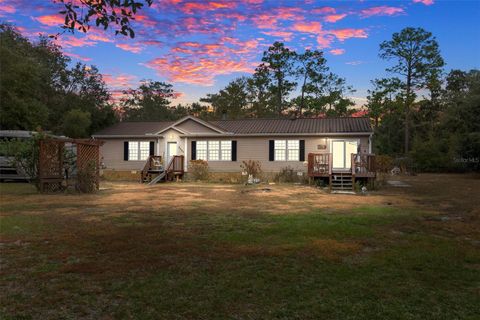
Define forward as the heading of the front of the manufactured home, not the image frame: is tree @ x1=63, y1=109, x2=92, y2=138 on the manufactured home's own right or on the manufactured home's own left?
on the manufactured home's own right

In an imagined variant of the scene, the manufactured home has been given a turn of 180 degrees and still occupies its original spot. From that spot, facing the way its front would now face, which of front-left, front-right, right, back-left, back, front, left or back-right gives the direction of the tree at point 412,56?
front-right

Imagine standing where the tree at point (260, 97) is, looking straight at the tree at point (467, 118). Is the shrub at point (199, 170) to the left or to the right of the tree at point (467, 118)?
right

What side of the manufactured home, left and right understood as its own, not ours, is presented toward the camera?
front

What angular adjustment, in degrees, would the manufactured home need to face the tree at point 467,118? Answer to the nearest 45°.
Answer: approximately 90° to its left

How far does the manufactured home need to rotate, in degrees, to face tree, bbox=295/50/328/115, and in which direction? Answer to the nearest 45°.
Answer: approximately 135° to its left
